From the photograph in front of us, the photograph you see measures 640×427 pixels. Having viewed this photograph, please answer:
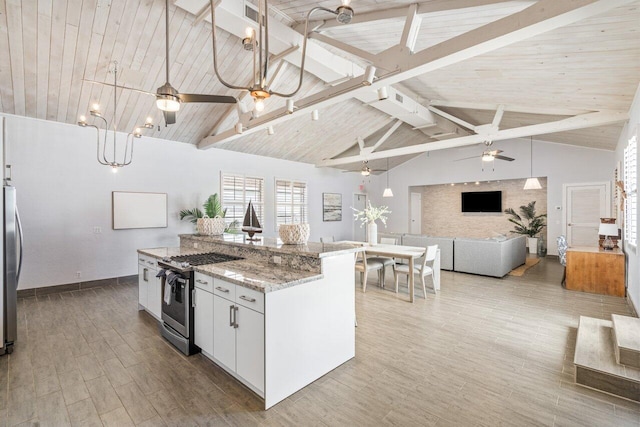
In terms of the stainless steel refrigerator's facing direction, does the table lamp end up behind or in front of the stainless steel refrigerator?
in front

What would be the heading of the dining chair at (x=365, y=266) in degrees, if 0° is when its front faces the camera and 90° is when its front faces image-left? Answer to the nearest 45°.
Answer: approximately 225°

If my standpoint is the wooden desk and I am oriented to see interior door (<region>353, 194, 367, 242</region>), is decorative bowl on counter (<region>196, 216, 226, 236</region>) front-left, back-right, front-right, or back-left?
front-left

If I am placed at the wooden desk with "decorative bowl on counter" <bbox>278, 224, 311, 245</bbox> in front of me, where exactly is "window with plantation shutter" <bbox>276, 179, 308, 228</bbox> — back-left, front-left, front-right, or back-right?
front-right

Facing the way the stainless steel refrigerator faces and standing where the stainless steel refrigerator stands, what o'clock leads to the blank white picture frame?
The blank white picture frame is roughly at 10 o'clock from the stainless steel refrigerator.

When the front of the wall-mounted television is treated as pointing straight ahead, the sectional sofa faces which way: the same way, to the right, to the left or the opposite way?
the opposite way

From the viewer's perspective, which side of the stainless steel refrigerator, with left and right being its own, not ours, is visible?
right

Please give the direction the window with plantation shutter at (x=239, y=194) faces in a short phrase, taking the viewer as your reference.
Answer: facing the viewer and to the right of the viewer

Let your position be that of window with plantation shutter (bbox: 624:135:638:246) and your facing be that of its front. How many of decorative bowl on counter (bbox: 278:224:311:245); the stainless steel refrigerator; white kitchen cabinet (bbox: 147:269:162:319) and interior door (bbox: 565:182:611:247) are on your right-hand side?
1

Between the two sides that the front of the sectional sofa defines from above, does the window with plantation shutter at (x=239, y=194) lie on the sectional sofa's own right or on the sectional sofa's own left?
on the sectional sofa's own left

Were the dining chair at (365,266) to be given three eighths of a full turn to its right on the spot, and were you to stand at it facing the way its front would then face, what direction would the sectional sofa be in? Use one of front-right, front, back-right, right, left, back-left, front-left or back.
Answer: back-left

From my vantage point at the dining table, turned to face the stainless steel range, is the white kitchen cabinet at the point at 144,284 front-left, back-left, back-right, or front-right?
front-right

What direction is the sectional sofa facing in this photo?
away from the camera

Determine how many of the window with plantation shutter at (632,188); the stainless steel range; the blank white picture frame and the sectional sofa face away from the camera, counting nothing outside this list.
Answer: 1

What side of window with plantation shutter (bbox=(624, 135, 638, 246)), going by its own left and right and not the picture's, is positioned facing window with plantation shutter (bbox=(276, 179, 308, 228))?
front

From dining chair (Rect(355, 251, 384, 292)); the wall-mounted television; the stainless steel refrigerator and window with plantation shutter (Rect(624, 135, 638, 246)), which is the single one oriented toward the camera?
the wall-mounted television

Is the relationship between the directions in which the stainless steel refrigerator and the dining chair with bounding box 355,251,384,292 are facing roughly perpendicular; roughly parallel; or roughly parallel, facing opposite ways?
roughly parallel

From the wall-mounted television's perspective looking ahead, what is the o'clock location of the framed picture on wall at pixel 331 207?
The framed picture on wall is roughly at 2 o'clock from the wall-mounted television.

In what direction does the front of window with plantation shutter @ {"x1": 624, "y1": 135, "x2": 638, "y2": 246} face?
to the viewer's left
